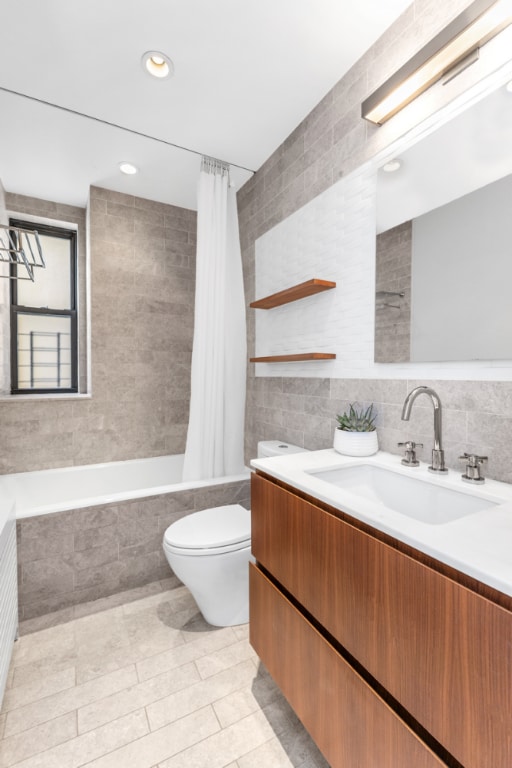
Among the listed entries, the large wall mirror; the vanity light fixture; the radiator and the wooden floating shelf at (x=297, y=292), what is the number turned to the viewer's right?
1

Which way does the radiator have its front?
to the viewer's right

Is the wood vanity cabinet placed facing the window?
no

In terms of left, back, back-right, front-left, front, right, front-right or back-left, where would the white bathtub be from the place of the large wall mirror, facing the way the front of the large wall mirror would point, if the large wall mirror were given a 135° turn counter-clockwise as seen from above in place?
back

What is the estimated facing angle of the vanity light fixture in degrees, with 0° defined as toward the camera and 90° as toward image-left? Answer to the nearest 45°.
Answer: approximately 45°

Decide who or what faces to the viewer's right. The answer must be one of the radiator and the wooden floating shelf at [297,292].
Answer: the radiator

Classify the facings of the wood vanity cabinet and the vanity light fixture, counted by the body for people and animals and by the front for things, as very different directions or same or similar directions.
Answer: same or similar directions

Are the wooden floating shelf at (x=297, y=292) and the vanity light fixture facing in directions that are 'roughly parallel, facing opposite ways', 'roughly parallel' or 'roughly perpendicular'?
roughly parallel

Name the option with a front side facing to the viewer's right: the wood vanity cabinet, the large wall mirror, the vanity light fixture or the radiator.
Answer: the radiator

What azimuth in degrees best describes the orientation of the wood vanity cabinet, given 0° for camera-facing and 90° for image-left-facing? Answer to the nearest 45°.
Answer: approximately 45°

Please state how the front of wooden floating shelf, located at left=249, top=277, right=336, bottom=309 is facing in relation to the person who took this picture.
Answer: facing the viewer and to the left of the viewer

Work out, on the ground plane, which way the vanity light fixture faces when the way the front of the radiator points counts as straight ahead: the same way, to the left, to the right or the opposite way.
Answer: the opposite way

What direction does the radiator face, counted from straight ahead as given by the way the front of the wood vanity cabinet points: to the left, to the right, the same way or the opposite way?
the opposite way
